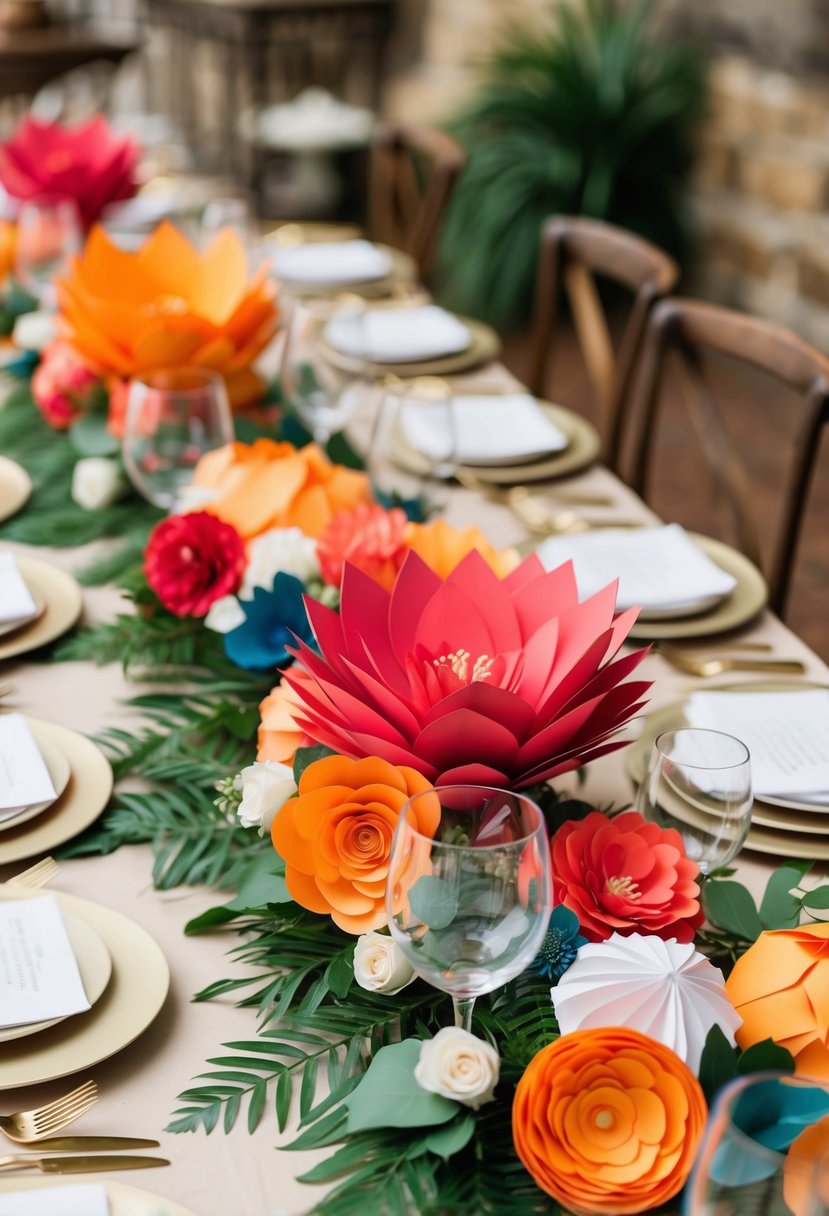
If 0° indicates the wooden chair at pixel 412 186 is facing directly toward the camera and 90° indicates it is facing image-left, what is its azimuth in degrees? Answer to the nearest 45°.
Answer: approximately 45°

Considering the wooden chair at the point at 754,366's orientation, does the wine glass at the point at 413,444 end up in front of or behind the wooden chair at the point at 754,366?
in front

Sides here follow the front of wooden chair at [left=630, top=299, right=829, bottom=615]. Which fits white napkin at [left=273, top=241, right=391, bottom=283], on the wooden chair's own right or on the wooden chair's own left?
on the wooden chair's own right

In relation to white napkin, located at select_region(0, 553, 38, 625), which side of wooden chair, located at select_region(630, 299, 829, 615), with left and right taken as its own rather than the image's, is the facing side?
front

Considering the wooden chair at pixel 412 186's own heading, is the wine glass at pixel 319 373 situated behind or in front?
in front

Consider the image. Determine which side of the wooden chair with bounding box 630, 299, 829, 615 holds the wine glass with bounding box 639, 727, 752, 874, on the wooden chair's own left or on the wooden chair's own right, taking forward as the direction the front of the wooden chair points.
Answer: on the wooden chair's own left

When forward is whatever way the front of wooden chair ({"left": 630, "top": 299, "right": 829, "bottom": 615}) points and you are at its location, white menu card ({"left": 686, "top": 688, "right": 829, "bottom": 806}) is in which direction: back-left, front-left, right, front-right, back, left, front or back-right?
front-left

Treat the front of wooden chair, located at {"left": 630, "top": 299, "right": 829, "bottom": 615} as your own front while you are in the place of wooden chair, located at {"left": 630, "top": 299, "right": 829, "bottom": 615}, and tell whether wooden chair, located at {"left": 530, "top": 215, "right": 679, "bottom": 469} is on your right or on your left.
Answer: on your right

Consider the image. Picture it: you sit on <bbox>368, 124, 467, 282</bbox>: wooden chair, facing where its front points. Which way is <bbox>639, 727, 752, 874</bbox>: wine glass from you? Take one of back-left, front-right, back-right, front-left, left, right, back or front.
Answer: front-left

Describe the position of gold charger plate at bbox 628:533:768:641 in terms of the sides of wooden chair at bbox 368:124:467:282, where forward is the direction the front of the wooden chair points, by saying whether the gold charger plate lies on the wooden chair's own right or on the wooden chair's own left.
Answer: on the wooden chair's own left

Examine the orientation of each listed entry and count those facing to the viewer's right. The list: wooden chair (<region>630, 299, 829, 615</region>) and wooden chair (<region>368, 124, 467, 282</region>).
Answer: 0

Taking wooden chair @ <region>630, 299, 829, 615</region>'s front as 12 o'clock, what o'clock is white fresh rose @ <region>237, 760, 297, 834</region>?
The white fresh rose is roughly at 11 o'clock from the wooden chair.

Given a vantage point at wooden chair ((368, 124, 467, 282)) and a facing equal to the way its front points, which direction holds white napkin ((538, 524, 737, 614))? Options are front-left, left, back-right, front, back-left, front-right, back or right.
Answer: front-left

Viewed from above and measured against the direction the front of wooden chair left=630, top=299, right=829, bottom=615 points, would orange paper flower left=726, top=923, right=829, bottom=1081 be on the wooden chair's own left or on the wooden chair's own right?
on the wooden chair's own left

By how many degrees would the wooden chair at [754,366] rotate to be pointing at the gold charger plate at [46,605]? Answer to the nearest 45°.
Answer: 0° — it already faces it
